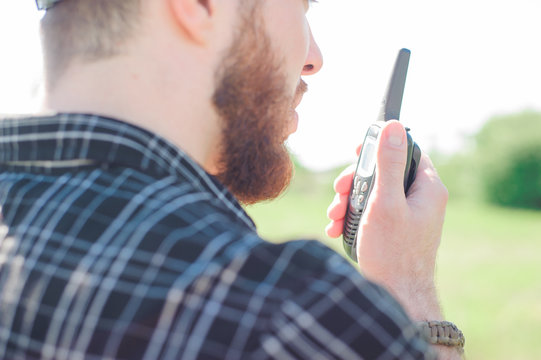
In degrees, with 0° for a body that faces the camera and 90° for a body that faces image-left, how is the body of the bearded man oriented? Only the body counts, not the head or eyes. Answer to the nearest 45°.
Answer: approximately 225°
